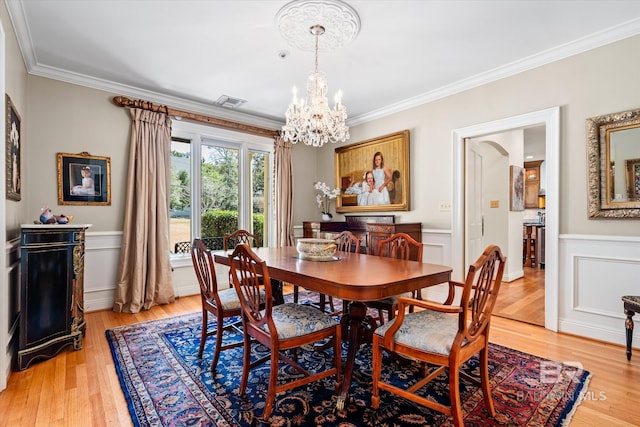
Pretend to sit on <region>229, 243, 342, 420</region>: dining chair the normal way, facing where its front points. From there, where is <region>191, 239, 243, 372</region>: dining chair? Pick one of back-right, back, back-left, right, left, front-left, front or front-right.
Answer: left

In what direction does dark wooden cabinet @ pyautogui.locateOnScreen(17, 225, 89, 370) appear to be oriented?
to the viewer's right

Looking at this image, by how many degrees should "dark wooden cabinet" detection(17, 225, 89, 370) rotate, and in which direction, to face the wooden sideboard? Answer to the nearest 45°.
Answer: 0° — it already faces it

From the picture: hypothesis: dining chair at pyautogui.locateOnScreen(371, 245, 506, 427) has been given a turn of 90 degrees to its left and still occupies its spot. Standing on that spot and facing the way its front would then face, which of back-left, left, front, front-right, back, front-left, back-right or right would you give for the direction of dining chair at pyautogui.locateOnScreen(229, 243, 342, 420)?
front-right

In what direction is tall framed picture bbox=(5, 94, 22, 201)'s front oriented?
to the viewer's right

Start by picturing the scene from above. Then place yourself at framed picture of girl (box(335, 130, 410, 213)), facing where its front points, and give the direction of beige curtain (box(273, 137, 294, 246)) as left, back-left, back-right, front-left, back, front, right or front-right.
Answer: front-right

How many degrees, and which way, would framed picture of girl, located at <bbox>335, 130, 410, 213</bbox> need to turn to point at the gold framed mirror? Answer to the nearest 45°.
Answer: approximately 90° to its left

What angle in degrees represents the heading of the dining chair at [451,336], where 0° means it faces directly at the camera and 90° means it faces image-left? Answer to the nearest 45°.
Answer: approximately 135°

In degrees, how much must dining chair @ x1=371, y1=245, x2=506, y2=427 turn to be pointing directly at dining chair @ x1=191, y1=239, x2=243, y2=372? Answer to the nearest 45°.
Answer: approximately 45° to its left

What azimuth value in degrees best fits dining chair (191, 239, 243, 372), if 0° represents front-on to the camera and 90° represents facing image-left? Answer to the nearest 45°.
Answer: approximately 225°

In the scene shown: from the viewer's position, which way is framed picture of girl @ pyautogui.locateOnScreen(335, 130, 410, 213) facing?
facing the viewer and to the left of the viewer

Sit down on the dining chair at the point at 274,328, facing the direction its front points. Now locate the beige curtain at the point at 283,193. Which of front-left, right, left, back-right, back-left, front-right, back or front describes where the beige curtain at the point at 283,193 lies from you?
front-left

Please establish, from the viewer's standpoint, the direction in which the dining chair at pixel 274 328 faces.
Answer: facing away from the viewer and to the right of the viewer

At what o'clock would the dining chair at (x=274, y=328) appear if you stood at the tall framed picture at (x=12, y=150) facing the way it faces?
The dining chair is roughly at 2 o'clock from the tall framed picture.
